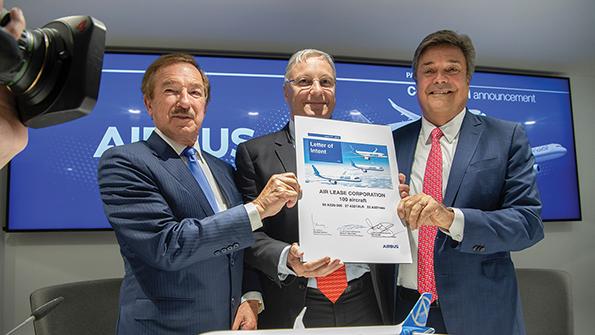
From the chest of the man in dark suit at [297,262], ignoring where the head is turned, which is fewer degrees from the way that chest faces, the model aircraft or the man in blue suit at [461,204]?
the model aircraft

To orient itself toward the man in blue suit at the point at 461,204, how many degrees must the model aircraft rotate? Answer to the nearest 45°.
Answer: approximately 135° to its right

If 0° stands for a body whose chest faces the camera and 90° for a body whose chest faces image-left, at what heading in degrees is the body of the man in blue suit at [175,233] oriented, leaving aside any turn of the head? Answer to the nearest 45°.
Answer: approximately 315°

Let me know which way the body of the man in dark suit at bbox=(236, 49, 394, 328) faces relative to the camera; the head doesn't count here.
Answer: toward the camera

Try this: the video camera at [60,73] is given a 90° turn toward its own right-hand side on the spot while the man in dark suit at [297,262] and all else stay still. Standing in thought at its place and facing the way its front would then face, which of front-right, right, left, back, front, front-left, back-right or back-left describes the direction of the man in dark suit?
left

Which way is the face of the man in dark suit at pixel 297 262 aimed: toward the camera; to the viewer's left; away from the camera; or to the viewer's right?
toward the camera

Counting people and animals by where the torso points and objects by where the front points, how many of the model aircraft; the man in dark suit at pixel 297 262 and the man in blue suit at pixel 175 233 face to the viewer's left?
1

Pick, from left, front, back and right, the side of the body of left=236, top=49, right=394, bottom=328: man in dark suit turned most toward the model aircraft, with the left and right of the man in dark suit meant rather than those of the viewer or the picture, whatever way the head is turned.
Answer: front

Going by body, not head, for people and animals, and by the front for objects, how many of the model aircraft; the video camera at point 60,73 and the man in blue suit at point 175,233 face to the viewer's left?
1

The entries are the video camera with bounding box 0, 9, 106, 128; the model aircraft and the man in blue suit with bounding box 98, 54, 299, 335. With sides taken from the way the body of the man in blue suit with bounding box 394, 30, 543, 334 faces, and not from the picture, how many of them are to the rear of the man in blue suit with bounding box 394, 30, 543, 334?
0

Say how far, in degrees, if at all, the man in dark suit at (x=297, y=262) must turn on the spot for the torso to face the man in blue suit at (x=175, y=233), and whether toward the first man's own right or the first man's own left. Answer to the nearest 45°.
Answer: approximately 45° to the first man's own right

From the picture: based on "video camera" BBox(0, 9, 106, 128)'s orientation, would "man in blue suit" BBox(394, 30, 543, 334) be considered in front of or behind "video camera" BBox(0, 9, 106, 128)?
in front

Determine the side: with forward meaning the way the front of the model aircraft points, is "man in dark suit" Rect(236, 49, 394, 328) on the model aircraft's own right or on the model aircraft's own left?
on the model aircraft's own right

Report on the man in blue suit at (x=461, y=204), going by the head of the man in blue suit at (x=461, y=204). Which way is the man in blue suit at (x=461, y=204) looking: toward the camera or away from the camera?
toward the camera

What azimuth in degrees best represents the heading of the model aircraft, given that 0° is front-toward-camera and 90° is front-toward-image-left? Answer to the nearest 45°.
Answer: approximately 90°

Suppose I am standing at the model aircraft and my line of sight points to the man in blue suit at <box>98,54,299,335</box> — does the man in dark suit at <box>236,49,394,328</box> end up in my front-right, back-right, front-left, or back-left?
front-right

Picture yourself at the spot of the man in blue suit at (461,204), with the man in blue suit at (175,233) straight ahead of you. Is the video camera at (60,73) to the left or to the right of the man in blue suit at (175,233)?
left

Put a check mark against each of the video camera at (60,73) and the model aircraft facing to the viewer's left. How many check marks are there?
1
